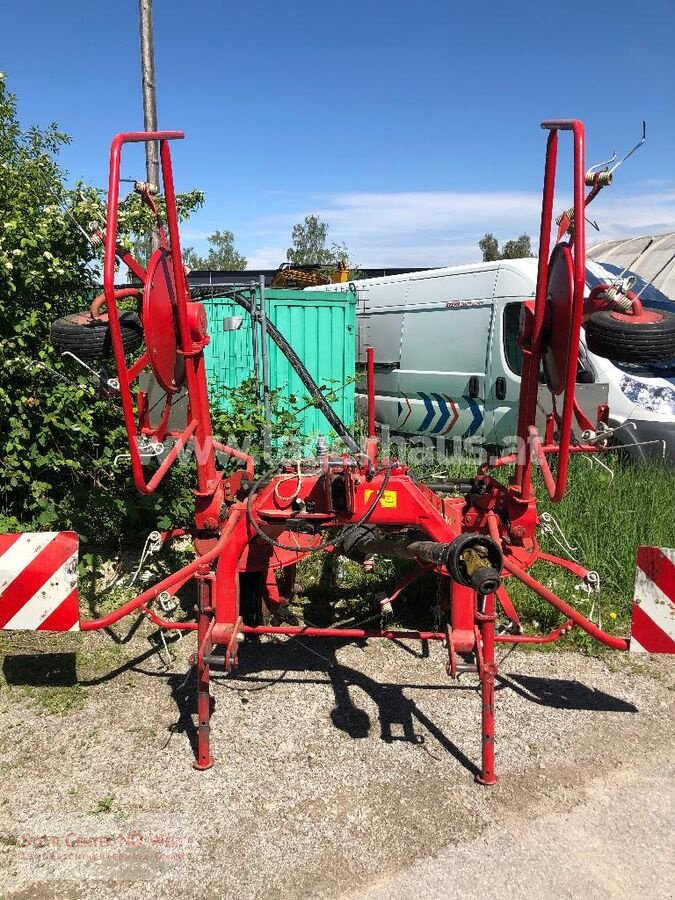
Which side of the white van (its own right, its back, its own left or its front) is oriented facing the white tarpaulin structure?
left

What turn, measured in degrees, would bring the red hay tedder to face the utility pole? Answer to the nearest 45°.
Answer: approximately 180°

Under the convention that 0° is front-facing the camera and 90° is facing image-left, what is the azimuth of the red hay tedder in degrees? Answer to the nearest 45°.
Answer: approximately 0°

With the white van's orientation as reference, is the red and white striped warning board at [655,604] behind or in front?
in front

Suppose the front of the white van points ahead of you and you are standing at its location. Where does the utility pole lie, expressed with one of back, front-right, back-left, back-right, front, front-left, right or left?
back-right

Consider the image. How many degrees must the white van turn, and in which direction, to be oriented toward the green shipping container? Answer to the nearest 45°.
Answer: approximately 135° to its right

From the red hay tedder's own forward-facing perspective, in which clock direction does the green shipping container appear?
The green shipping container is roughly at 6 o'clock from the red hay tedder.

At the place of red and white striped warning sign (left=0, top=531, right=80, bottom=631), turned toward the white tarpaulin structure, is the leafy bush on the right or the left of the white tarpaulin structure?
left

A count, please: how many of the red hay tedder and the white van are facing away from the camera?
0
